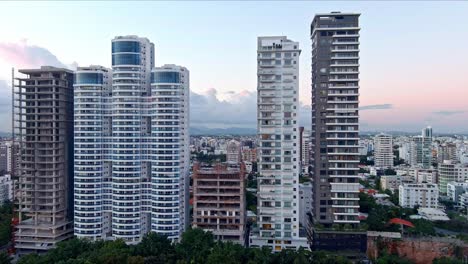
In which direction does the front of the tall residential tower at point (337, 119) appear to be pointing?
toward the camera

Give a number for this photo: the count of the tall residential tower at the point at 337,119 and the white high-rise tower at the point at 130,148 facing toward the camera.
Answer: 2

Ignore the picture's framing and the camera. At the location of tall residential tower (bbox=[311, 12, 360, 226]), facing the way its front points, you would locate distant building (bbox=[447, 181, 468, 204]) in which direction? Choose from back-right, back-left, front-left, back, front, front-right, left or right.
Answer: back-left

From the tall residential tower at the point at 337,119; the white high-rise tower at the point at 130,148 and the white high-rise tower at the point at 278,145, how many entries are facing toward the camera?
3

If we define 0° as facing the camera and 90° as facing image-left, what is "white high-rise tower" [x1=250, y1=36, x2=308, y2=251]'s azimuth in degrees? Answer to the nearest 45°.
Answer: approximately 0°

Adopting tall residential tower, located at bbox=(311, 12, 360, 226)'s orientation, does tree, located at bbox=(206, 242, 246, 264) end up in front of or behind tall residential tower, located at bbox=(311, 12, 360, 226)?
in front

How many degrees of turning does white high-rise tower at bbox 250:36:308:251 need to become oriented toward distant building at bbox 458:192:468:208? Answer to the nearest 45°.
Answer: approximately 135° to its left

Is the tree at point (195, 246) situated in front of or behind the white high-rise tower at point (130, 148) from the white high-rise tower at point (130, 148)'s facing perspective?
in front

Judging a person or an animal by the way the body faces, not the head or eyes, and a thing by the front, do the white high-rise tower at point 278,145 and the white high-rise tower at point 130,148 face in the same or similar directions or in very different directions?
same or similar directions

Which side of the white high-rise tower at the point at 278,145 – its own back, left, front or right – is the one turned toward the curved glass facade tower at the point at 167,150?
right

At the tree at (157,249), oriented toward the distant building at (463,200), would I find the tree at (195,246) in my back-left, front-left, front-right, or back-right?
front-right

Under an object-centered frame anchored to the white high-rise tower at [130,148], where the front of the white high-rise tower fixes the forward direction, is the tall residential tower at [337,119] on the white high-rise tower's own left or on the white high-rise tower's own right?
on the white high-rise tower's own left

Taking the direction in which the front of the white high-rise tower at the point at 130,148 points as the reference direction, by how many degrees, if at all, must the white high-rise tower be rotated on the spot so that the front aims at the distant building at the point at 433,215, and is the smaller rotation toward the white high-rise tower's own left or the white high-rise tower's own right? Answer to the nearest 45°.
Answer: approximately 90° to the white high-rise tower's own left

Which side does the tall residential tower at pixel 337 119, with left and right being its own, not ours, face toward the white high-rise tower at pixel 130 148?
right
